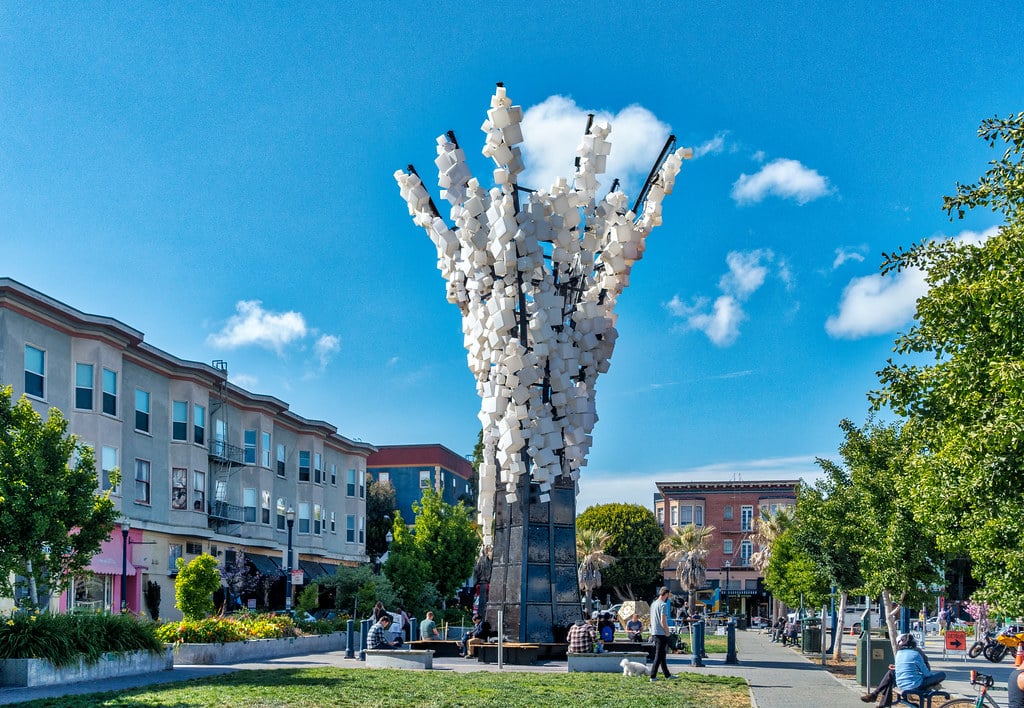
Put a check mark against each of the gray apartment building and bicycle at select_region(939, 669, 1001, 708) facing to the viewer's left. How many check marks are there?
1

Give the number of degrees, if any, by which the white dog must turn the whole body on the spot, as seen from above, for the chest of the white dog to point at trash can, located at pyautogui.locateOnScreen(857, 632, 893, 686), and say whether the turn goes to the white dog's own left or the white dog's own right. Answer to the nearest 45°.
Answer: approximately 135° to the white dog's own left

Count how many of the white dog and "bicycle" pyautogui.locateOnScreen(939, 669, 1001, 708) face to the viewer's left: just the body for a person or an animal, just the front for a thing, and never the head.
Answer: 2

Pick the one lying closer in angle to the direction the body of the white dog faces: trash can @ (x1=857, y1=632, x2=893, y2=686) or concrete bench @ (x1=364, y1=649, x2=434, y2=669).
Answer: the concrete bench

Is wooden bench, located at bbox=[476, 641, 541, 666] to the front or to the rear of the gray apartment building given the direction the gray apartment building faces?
to the front

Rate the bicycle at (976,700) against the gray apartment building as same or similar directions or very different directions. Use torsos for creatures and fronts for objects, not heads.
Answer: very different directions

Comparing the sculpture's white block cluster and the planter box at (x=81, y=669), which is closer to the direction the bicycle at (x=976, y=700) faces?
the planter box

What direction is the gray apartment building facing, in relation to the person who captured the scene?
facing the viewer and to the right of the viewer

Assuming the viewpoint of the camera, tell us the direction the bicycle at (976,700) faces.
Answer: facing to the left of the viewer

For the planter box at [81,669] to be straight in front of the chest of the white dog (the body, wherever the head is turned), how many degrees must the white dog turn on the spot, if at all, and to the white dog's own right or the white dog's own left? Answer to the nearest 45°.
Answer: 0° — it already faces it

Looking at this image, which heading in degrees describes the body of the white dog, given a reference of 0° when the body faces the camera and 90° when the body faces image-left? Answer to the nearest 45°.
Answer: approximately 90°

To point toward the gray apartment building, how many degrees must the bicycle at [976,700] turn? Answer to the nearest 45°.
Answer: approximately 45° to its right

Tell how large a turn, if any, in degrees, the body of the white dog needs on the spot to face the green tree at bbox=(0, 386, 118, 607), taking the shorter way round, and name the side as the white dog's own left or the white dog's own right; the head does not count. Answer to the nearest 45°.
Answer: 0° — it already faces it

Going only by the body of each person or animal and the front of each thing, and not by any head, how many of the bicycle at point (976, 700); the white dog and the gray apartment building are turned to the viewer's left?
2
